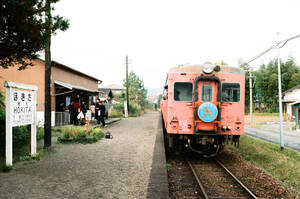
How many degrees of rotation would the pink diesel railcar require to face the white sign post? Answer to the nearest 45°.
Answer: approximately 45° to its right

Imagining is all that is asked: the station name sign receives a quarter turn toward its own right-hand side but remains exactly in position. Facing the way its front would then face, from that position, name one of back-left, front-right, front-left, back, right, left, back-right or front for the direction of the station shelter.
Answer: back-right

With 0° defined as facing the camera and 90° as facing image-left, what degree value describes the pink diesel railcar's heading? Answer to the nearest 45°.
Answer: approximately 0°

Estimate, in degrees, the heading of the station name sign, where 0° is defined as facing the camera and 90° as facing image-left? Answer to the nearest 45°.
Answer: approximately 315°

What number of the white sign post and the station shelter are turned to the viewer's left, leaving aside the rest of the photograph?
0

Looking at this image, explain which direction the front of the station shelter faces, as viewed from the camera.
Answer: facing the viewer and to the right of the viewer

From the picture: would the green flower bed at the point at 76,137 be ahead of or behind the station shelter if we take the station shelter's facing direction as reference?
ahead
